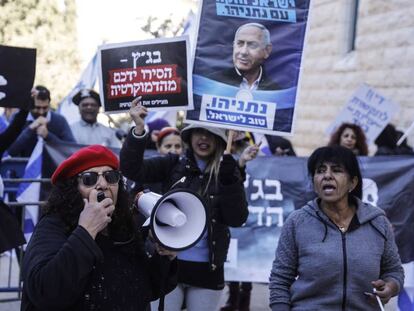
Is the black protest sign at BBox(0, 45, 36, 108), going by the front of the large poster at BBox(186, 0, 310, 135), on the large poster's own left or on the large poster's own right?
on the large poster's own right

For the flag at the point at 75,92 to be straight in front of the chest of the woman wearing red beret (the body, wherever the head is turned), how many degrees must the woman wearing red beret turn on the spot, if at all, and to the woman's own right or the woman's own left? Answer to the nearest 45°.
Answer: approximately 135° to the woman's own left

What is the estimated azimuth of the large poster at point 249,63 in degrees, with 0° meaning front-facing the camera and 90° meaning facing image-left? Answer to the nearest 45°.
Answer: approximately 0°

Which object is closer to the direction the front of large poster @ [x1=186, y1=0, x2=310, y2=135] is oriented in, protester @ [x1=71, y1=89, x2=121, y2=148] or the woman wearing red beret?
the woman wearing red beret

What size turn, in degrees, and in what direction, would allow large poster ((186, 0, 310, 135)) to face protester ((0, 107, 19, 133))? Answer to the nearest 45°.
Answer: approximately 135° to its right
